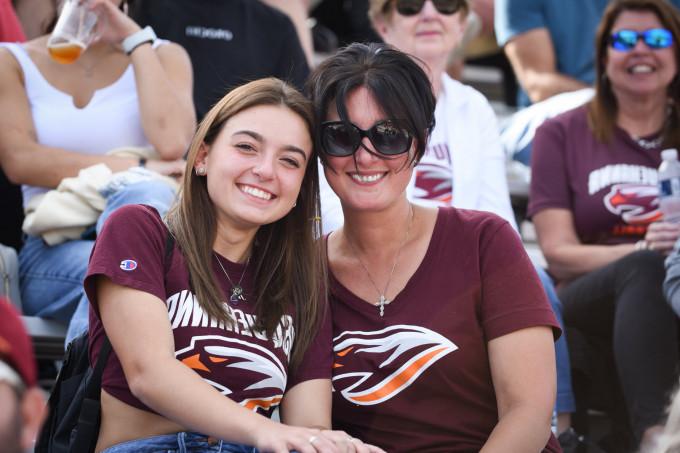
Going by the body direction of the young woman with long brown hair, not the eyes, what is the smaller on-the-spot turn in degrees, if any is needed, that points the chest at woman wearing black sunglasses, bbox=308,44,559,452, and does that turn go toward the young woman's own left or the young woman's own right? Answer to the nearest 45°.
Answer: approximately 45° to the young woman's own left

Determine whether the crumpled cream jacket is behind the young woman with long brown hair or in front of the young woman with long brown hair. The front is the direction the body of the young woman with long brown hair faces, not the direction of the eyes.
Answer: behind

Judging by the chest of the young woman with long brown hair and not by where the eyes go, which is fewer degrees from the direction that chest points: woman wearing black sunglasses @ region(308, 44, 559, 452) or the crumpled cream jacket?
the woman wearing black sunglasses

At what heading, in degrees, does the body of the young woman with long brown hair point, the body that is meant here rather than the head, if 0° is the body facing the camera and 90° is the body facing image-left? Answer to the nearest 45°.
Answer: approximately 315°
